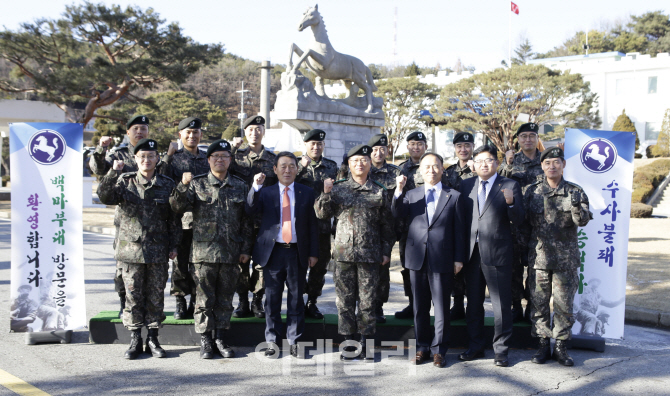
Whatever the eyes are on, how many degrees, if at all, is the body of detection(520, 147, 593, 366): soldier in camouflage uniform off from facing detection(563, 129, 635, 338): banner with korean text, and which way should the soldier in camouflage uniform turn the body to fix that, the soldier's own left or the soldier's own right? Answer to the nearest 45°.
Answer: approximately 135° to the soldier's own left

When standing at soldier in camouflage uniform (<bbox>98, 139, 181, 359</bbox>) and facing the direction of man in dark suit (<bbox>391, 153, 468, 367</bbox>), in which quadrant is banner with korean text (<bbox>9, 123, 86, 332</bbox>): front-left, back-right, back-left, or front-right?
back-left

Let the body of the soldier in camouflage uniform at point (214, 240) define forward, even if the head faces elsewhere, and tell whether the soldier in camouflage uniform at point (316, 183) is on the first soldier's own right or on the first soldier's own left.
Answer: on the first soldier's own left

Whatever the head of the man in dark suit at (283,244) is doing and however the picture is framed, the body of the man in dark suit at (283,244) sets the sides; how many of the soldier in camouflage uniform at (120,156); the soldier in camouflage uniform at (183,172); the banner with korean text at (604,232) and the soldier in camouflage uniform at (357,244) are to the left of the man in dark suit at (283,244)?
2

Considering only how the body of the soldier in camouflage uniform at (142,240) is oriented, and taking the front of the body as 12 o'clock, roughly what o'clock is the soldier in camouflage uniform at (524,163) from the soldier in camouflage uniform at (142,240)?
the soldier in camouflage uniform at (524,163) is roughly at 9 o'clock from the soldier in camouflage uniform at (142,240).

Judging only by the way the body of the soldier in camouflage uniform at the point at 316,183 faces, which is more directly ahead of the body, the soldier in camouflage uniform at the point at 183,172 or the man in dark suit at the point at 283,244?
the man in dark suit
